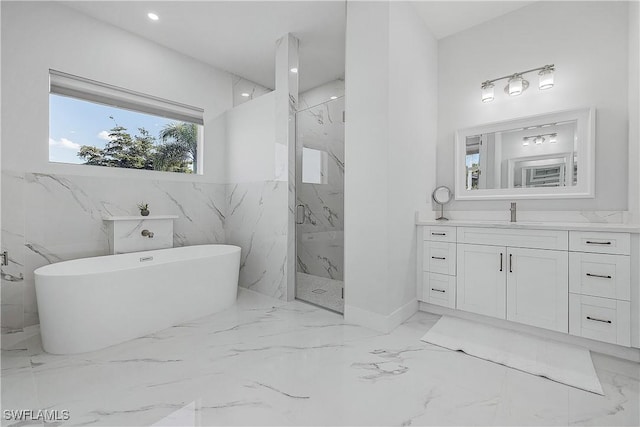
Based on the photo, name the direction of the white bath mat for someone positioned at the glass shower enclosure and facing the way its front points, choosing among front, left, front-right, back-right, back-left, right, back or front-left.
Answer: left

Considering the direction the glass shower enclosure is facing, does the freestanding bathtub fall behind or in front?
in front

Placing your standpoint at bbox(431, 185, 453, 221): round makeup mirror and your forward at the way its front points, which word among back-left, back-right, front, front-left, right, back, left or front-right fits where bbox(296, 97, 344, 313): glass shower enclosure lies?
right

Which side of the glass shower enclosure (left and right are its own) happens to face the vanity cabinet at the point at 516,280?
left

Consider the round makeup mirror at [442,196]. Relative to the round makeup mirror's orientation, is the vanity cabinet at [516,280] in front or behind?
in front

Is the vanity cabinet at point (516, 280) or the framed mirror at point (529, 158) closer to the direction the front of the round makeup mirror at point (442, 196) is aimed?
the vanity cabinet

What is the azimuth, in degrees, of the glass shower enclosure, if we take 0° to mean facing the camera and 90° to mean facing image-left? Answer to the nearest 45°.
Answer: approximately 45°

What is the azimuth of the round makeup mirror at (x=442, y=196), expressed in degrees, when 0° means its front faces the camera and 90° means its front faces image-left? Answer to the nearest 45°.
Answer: approximately 0°
